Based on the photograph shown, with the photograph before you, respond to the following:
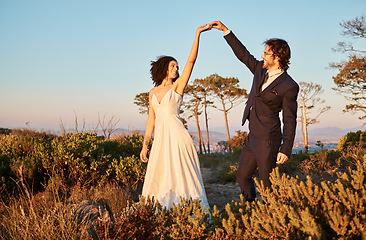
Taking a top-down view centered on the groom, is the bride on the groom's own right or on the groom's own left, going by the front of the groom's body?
on the groom's own right

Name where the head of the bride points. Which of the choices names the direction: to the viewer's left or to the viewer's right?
to the viewer's right

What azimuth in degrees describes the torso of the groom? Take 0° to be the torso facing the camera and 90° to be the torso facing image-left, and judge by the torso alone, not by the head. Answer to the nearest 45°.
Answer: approximately 45°

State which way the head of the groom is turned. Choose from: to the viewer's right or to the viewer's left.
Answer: to the viewer's left
